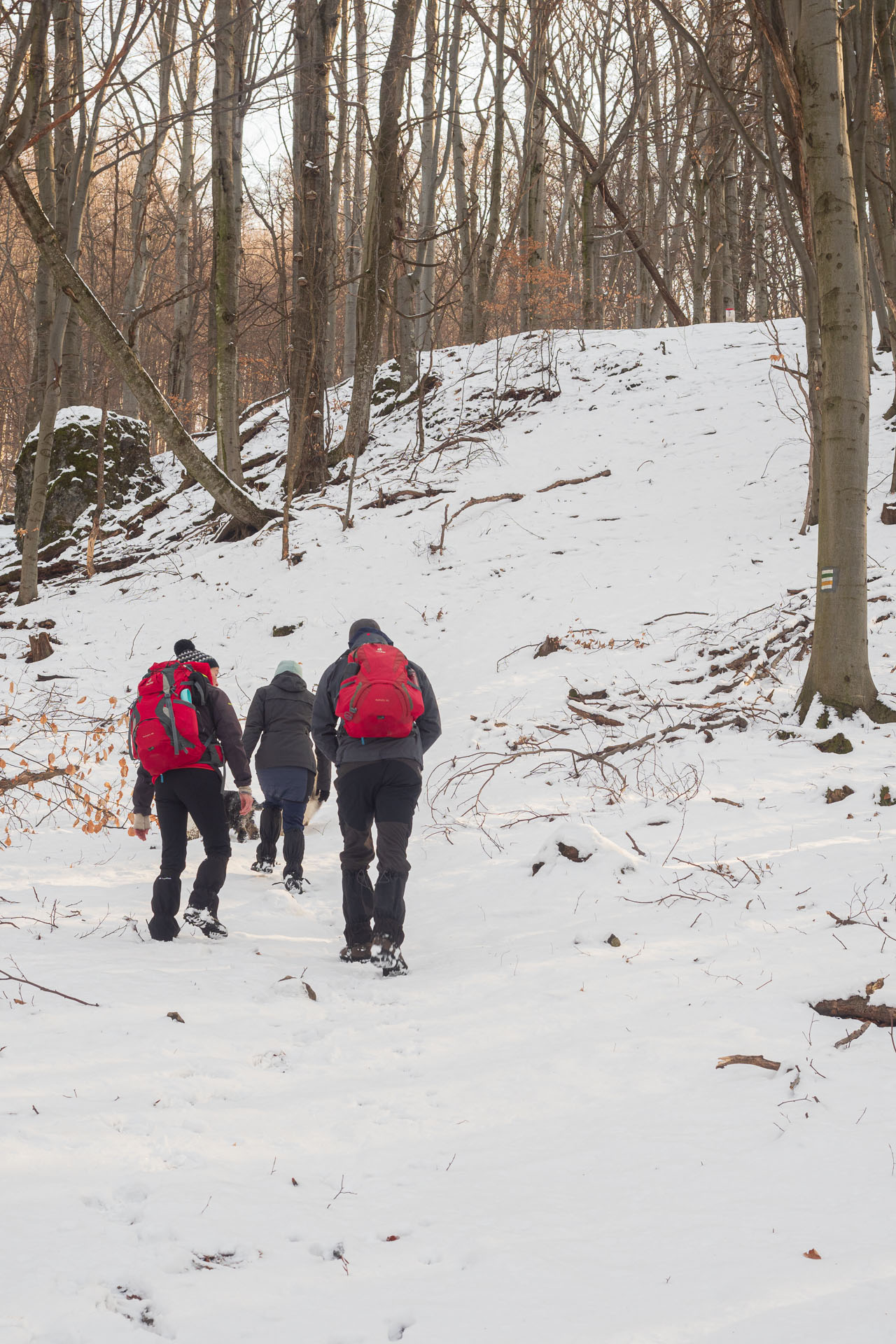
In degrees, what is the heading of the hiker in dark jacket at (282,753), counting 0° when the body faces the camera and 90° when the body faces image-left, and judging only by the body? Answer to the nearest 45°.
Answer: approximately 180°

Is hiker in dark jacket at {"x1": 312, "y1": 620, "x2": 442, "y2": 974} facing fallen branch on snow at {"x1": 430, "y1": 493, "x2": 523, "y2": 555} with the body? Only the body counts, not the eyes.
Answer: yes

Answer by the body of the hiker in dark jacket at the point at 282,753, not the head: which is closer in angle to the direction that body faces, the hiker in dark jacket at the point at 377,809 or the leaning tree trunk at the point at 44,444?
the leaning tree trunk

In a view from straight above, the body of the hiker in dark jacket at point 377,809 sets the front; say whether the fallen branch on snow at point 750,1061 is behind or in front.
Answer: behind

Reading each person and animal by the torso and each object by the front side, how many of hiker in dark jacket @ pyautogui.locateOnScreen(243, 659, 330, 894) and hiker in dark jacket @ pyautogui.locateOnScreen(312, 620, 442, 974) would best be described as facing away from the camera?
2

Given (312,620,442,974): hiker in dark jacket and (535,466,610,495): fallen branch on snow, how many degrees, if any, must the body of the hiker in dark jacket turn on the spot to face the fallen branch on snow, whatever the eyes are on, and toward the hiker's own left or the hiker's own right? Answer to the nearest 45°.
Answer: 0° — they already face it

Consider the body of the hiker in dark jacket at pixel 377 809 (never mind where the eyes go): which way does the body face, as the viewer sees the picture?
away from the camera

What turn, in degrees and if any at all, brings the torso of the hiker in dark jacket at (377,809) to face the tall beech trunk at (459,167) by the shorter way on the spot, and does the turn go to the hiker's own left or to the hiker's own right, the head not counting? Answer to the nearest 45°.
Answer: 0° — they already face it

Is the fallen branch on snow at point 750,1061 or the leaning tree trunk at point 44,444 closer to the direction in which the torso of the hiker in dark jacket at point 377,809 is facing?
the leaning tree trunk

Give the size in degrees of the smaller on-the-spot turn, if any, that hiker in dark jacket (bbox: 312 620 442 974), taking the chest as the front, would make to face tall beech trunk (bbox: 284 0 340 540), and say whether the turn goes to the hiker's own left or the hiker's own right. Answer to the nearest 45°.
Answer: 0° — they already face it

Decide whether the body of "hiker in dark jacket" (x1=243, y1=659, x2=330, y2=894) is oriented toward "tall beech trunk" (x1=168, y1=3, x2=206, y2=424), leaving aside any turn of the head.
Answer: yes
